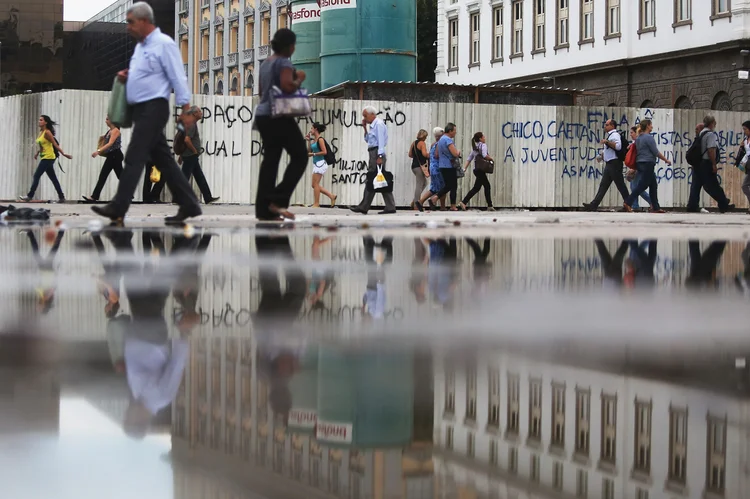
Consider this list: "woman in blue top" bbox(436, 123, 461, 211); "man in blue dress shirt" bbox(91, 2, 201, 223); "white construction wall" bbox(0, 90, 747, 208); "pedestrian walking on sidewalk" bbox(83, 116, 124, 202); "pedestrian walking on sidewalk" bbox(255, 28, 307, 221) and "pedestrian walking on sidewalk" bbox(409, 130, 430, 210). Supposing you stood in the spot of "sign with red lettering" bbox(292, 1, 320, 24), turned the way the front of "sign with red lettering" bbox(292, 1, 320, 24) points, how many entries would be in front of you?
6

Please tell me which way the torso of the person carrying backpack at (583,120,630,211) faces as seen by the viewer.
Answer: to the viewer's left

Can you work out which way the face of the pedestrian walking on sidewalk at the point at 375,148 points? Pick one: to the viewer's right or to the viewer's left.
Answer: to the viewer's left

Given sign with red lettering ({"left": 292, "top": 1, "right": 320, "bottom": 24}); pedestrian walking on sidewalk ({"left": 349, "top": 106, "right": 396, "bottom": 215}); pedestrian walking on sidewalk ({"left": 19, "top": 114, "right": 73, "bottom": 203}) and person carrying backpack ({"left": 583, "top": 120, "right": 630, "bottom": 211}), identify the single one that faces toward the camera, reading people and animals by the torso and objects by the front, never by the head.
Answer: the sign with red lettering

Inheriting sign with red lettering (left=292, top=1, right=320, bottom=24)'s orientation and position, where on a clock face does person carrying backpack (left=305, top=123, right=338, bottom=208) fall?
The person carrying backpack is roughly at 12 o'clock from the sign with red lettering.

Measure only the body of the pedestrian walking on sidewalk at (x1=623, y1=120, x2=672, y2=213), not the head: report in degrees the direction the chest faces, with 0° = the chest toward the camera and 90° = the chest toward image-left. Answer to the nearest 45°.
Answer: approximately 270°

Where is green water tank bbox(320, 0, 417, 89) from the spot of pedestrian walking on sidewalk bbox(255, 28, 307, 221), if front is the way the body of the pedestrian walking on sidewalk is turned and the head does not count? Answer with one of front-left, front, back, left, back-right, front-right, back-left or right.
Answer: left

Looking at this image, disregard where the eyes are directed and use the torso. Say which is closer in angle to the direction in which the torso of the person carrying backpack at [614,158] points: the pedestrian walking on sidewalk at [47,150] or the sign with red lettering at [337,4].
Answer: the pedestrian walking on sidewalk

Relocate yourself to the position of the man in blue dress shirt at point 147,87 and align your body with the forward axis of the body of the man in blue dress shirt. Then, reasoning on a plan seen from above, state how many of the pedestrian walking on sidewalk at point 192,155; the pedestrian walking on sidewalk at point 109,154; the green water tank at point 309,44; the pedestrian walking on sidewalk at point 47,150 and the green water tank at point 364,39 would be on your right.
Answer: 5
